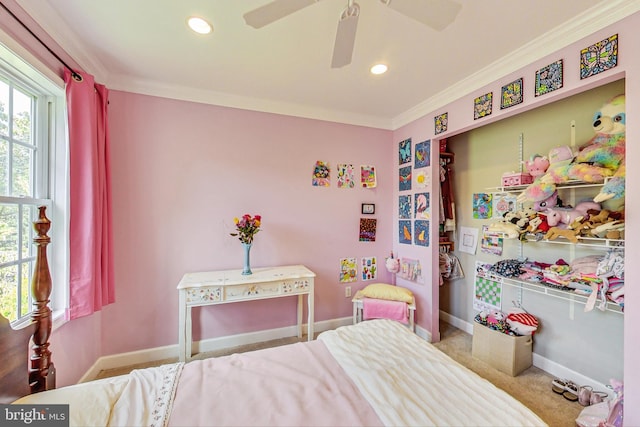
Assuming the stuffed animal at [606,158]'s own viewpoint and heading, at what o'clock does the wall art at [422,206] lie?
The wall art is roughly at 2 o'clock from the stuffed animal.

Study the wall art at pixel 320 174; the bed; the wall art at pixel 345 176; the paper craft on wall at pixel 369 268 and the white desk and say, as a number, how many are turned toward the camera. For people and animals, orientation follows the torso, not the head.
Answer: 4

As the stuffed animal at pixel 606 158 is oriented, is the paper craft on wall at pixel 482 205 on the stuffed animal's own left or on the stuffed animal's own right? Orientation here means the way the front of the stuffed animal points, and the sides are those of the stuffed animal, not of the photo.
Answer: on the stuffed animal's own right

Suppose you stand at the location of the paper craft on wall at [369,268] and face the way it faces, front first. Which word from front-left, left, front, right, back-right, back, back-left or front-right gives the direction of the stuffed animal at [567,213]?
front-left

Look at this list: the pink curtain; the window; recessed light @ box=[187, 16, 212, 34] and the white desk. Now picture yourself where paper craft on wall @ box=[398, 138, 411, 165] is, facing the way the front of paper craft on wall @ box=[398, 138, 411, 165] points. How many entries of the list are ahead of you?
4

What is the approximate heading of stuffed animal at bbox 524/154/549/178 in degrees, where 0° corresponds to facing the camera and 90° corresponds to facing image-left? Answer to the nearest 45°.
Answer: approximately 45°

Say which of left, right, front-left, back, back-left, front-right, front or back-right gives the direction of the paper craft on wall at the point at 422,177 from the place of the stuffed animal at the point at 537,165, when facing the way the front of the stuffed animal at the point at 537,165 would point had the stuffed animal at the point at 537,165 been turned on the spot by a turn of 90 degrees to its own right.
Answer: front-left

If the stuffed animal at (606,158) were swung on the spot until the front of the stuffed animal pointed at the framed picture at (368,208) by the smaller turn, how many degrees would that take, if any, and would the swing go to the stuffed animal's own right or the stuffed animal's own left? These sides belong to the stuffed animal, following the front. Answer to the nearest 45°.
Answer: approximately 45° to the stuffed animal's own right

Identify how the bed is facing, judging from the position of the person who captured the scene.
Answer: facing away from the viewer and to the right of the viewer

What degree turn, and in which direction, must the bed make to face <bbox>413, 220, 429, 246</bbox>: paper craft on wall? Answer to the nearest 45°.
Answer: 0° — it already faces it

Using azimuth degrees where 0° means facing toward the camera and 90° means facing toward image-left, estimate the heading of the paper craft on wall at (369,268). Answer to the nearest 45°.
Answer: approximately 0°

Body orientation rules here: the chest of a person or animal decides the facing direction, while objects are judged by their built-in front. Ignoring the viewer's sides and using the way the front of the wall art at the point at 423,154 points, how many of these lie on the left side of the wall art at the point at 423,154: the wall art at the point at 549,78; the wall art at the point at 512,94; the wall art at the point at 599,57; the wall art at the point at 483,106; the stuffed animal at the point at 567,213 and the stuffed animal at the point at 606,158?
6

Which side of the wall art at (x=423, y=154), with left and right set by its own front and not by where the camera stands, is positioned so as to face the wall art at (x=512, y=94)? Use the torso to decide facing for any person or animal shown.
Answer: left
